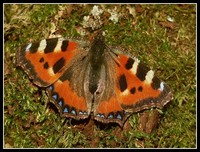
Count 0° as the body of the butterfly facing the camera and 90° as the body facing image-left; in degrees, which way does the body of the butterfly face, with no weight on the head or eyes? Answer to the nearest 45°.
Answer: approximately 180°
